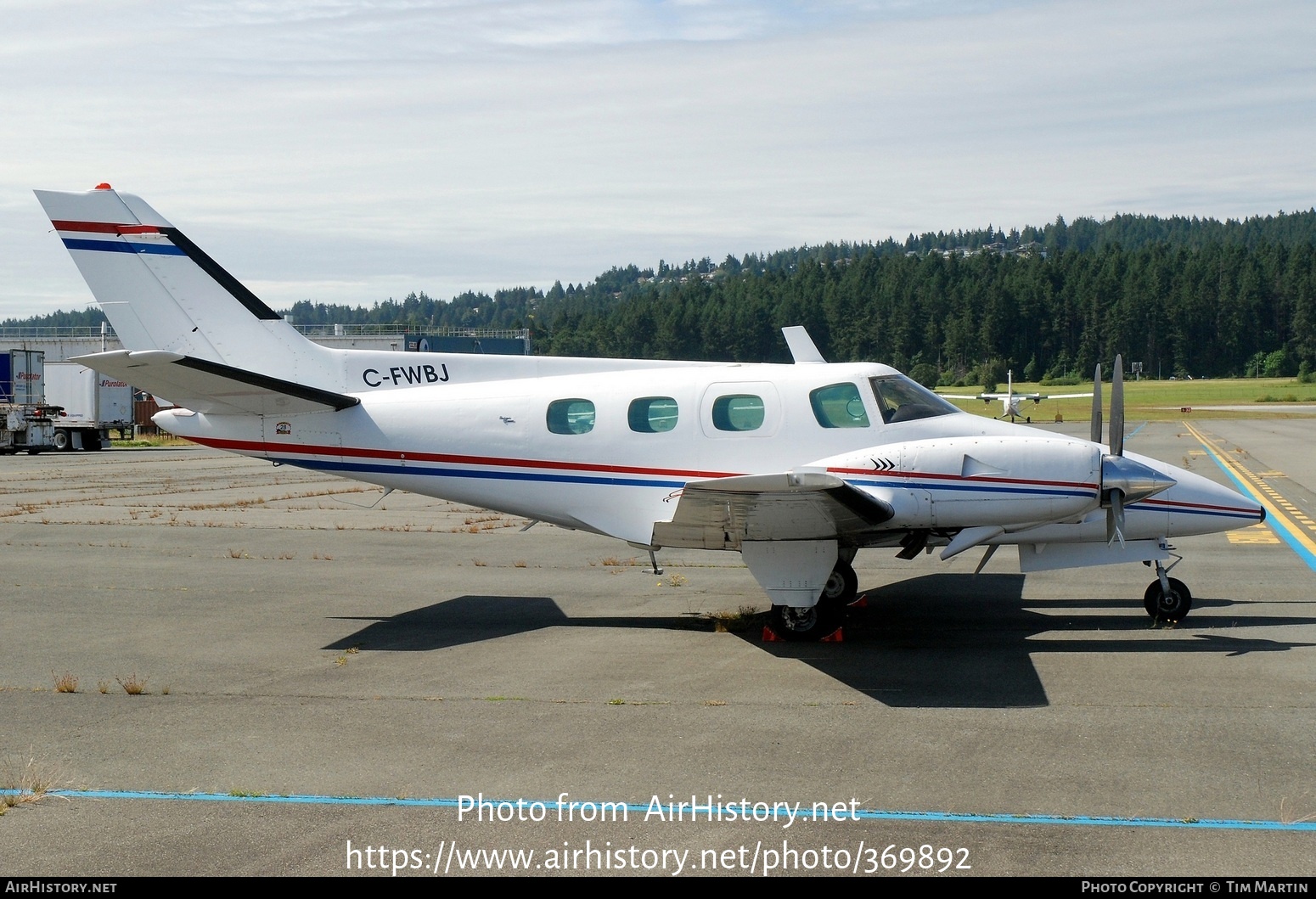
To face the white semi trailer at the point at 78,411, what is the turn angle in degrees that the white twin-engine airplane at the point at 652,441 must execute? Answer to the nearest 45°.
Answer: approximately 135° to its left

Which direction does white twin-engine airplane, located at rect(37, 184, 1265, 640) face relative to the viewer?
to the viewer's right

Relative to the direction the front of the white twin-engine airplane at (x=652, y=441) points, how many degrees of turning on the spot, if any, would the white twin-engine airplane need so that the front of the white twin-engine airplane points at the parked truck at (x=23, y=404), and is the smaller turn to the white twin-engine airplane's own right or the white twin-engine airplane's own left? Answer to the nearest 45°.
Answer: approximately 135° to the white twin-engine airplane's own left
